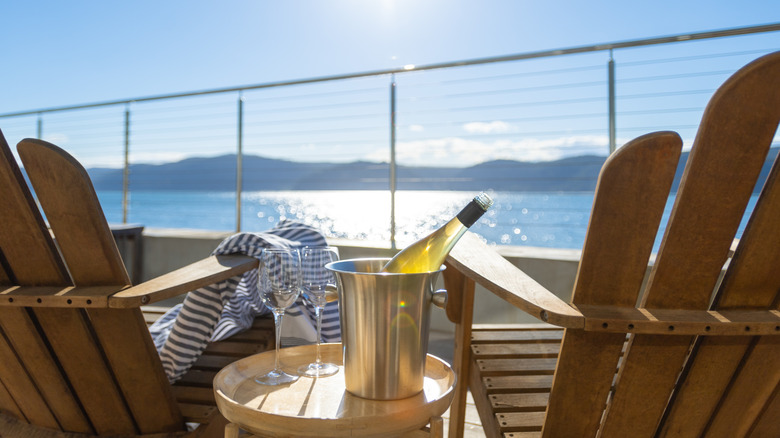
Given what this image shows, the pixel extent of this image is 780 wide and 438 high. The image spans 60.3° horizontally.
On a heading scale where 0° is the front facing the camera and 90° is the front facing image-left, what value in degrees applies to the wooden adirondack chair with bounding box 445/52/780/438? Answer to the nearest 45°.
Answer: approximately 135°

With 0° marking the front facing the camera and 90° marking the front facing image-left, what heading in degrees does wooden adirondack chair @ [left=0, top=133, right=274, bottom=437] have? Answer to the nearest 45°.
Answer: approximately 225°
